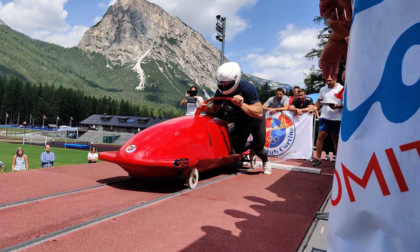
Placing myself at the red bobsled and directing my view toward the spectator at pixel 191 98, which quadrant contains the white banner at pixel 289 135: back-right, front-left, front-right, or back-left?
front-right

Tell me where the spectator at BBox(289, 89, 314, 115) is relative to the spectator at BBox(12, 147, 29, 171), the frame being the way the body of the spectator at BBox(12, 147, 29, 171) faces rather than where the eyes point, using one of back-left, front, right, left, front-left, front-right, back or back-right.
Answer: front-left

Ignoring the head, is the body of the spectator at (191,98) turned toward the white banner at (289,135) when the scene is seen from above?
no

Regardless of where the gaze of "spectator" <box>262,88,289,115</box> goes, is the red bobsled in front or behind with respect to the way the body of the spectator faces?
in front

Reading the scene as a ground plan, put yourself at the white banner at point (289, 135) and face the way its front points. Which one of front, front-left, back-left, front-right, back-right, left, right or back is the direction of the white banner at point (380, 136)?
front

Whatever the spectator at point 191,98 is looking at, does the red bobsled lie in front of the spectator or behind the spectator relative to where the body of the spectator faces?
in front

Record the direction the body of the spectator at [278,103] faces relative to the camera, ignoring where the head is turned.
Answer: toward the camera

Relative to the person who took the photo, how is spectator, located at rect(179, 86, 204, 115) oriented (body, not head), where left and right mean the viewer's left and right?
facing the viewer

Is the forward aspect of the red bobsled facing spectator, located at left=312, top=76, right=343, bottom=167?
no

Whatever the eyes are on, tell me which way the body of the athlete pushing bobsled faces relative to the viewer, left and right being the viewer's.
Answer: facing the viewer and to the left of the viewer

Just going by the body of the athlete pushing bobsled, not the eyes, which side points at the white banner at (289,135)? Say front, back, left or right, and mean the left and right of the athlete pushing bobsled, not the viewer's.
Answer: back

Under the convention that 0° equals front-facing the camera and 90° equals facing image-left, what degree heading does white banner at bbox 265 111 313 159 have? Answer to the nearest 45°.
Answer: approximately 0°

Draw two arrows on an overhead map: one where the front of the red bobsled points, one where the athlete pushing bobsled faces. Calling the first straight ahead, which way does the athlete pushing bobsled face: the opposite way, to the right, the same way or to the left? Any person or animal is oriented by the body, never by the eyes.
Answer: the same way

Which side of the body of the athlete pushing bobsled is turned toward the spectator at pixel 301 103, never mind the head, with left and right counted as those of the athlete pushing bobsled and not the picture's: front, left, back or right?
back

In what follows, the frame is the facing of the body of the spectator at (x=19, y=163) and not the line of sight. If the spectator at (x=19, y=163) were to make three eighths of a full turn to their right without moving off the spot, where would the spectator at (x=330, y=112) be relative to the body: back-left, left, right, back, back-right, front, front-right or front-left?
back

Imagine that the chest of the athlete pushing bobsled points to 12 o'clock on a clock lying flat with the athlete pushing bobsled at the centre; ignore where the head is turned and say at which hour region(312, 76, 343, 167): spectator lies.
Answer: The spectator is roughly at 6 o'clock from the athlete pushing bobsled.

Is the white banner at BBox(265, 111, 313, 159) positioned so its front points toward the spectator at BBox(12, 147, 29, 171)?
no

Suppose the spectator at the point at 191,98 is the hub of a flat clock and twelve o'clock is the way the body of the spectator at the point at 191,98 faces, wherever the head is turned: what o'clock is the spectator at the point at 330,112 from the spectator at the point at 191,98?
the spectator at the point at 330,112 is roughly at 10 o'clock from the spectator at the point at 191,98.

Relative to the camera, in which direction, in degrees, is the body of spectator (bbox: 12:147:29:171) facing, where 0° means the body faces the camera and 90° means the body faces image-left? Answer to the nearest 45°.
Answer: approximately 0°

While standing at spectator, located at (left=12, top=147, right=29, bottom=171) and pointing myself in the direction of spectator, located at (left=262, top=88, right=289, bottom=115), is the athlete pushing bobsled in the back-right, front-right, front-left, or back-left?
front-right

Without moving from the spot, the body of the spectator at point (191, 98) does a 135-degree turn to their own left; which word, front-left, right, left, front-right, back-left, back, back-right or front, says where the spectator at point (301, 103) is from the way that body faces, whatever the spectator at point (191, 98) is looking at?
front-right
